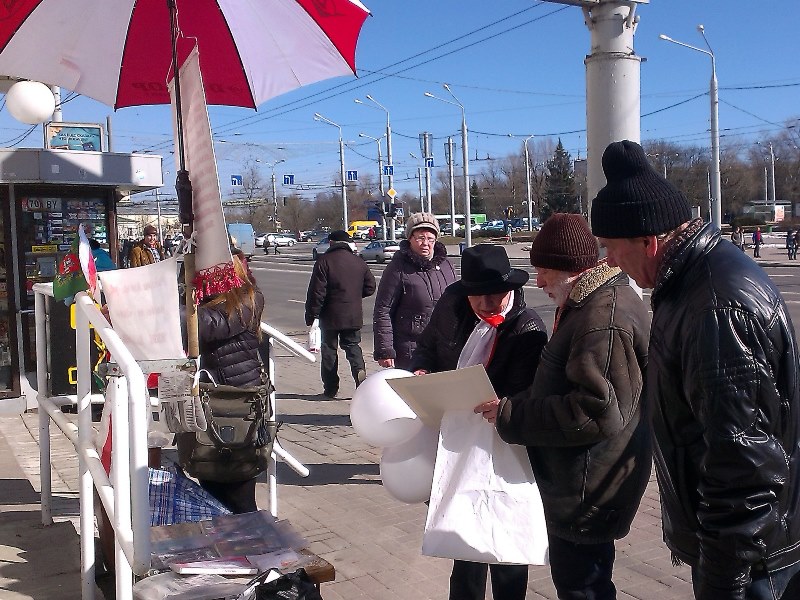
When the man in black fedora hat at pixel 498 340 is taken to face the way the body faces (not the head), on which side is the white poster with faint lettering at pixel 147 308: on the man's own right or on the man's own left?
on the man's own right

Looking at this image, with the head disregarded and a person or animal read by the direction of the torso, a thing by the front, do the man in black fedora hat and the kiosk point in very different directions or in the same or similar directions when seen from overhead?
same or similar directions

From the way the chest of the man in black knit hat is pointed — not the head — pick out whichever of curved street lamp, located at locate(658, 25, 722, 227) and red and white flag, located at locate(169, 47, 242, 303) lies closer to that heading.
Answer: the red and white flag

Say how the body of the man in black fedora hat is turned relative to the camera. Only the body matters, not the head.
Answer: toward the camera

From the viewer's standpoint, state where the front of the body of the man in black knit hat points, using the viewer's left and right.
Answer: facing to the left of the viewer

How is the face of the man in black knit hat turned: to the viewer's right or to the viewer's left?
to the viewer's left
